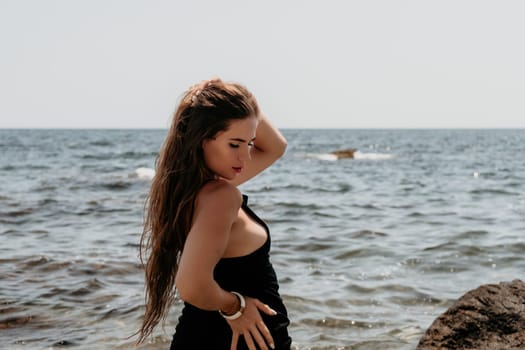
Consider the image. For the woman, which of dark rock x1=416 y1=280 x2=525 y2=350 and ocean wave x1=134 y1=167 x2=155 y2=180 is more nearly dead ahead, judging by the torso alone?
the dark rock

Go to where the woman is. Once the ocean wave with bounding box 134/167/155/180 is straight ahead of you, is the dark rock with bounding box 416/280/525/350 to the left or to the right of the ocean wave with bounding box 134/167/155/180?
right

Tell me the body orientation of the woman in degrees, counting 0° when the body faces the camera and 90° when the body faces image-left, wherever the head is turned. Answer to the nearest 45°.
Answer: approximately 270°

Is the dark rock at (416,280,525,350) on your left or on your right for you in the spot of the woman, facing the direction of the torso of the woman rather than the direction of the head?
on your left
